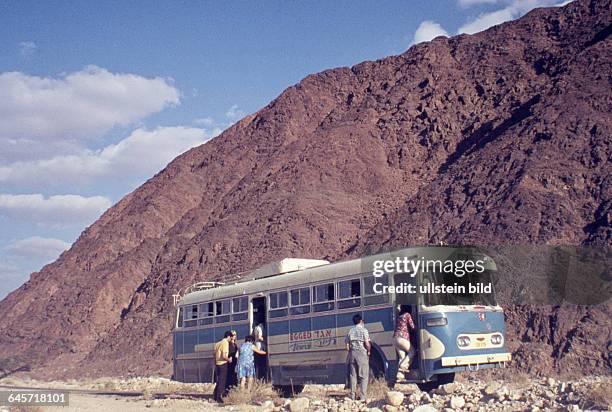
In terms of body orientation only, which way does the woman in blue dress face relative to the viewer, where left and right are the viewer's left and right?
facing away from the viewer and to the right of the viewer

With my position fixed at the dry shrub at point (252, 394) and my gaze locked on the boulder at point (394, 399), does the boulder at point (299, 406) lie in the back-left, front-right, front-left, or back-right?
front-right

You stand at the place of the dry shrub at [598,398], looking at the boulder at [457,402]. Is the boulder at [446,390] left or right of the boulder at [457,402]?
right

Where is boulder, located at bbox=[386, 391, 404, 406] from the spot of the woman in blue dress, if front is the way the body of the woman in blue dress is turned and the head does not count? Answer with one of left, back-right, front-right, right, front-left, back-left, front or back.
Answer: right

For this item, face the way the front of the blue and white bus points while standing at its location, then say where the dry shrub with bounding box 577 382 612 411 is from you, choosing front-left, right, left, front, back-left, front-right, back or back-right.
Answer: front

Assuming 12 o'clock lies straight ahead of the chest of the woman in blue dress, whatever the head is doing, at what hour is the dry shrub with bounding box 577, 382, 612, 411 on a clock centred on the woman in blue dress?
The dry shrub is roughly at 3 o'clock from the woman in blue dress.

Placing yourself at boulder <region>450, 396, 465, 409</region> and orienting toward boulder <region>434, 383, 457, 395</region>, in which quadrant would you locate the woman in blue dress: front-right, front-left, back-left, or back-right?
front-left

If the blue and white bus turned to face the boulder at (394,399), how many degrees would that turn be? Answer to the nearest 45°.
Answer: approximately 45° to its right

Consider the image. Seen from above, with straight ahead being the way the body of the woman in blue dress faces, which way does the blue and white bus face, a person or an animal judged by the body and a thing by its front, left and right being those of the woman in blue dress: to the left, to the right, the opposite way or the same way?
to the right

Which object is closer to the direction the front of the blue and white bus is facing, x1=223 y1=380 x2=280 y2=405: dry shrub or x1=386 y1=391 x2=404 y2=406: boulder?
the boulder

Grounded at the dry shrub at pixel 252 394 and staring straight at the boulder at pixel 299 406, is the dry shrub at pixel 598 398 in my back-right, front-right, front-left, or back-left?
front-left

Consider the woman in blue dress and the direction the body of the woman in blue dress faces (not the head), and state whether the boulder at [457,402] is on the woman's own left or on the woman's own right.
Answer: on the woman's own right

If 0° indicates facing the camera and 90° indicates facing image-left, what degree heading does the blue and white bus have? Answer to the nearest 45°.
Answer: approximately 315°
